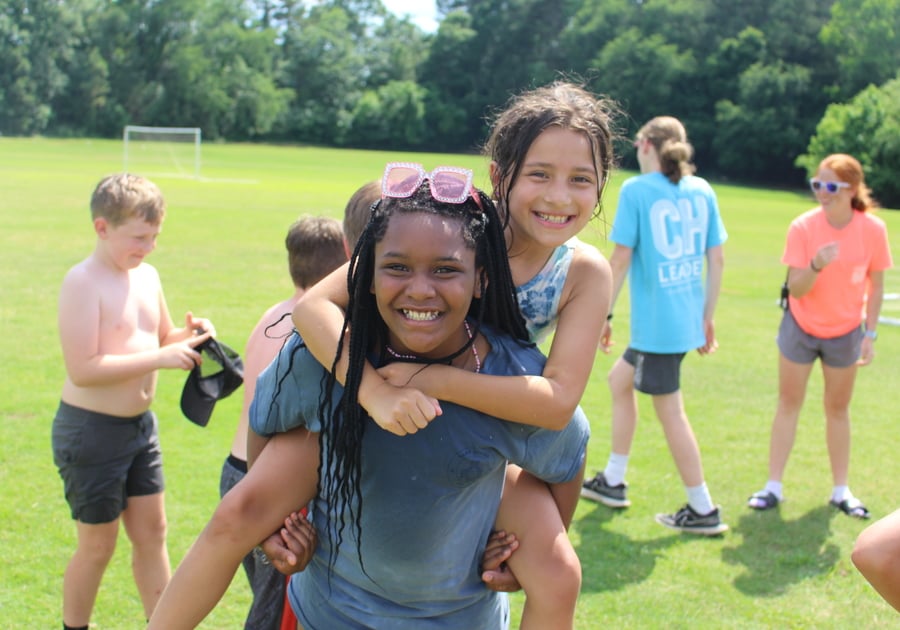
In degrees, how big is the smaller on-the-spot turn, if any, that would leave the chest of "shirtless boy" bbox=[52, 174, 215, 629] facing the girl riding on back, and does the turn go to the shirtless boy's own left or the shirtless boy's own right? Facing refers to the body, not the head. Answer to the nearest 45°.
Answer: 0° — they already face them

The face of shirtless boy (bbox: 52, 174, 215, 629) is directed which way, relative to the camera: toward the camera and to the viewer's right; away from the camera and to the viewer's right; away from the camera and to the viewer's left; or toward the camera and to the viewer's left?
toward the camera and to the viewer's right

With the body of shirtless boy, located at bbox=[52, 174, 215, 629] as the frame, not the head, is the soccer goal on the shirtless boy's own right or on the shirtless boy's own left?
on the shirtless boy's own left

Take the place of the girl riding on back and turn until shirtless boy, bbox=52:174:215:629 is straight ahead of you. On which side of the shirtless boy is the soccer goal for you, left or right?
right

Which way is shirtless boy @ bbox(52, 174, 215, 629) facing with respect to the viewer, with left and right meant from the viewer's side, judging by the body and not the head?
facing the viewer and to the right of the viewer

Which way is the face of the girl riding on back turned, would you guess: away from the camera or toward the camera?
toward the camera

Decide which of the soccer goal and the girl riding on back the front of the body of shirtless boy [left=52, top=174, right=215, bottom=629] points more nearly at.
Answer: the girl riding on back
